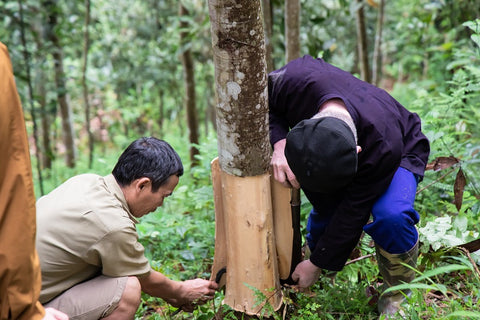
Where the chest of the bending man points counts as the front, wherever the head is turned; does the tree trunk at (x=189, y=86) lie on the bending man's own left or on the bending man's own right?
on the bending man's own right

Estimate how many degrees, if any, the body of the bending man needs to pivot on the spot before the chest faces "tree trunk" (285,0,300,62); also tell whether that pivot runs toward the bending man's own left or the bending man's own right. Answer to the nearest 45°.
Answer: approximately 135° to the bending man's own right

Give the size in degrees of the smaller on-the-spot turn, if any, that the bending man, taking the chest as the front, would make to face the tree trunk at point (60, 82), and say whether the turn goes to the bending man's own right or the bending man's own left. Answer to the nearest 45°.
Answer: approximately 90° to the bending man's own right

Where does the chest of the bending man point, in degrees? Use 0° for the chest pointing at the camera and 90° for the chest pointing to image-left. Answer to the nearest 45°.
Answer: approximately 45°
